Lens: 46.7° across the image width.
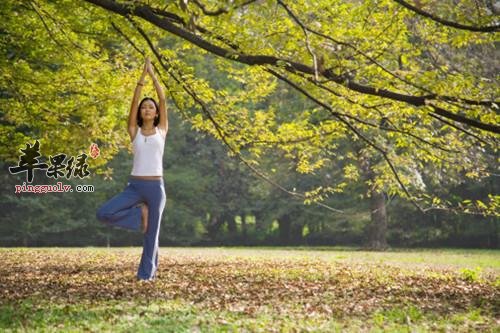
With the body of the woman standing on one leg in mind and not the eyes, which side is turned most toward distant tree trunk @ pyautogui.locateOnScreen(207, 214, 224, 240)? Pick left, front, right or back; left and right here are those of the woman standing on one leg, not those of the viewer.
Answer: back

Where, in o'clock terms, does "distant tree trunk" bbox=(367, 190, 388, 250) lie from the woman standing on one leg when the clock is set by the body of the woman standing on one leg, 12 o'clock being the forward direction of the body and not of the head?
The distant tree trunk is roughly at 7 o'clock from the woman standing on one leg.

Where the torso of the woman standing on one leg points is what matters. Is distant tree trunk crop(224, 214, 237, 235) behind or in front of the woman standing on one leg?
behind

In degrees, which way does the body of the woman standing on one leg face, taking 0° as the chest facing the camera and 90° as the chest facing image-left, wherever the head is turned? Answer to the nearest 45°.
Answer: approximately 0°

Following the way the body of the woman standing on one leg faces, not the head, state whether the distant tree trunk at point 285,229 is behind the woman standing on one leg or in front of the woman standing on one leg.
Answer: behind

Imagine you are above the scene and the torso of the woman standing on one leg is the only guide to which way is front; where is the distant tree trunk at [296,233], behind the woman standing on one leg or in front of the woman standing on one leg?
behind
